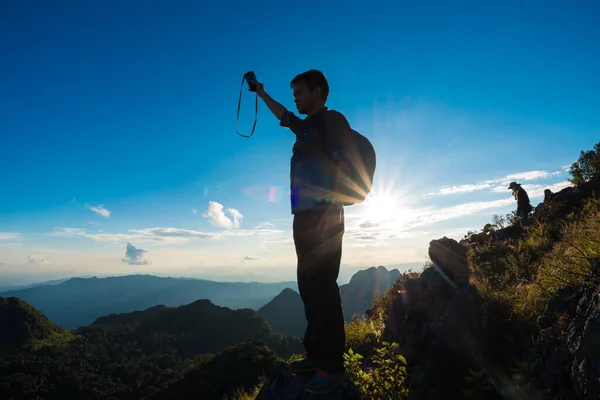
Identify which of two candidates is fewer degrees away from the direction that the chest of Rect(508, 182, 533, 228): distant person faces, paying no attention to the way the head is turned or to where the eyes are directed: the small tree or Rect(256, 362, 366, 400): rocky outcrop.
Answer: the rocky outcrop

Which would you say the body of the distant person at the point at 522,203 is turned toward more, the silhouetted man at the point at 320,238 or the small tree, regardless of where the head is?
the silhouetted man

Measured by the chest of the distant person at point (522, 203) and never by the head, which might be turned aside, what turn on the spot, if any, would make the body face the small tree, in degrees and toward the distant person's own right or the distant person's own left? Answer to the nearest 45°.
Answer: approximately 135° to the distant person's own right

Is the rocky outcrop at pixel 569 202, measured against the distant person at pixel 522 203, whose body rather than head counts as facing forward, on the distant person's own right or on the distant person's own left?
on the distant person's own left

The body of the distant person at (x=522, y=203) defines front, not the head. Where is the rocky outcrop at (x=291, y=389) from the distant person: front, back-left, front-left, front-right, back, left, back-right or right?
left

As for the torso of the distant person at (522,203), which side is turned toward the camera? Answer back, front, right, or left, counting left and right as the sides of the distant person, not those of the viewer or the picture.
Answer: left

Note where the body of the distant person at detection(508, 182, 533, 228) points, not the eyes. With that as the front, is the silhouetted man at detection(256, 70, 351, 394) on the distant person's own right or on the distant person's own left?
on the distant person's own left

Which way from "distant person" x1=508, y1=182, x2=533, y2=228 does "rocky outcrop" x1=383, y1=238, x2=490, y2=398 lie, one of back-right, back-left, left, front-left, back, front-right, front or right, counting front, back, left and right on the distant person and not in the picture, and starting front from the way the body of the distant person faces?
left

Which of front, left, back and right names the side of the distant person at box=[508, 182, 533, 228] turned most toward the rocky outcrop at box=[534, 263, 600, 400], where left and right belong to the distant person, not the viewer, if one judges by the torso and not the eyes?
left
